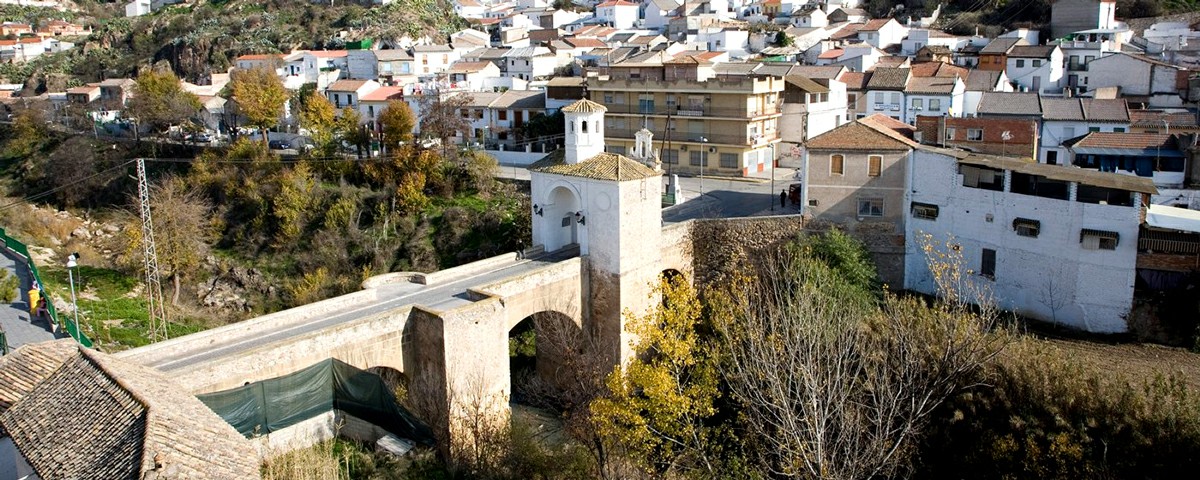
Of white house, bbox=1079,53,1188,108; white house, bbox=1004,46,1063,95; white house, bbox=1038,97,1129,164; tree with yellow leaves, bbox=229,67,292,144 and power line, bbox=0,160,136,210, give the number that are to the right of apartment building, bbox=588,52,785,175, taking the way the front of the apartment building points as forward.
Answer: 2

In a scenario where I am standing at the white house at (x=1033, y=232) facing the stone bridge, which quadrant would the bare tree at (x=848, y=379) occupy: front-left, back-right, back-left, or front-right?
front-left

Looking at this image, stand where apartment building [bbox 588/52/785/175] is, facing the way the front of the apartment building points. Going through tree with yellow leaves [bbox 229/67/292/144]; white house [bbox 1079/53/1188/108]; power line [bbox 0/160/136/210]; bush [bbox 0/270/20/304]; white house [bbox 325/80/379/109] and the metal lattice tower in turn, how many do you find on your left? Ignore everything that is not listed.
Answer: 1

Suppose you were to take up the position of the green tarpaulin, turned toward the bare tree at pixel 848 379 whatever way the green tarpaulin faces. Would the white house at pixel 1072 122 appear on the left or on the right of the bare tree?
left

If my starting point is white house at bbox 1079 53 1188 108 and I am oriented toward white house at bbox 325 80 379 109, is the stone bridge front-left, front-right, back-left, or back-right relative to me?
front-left

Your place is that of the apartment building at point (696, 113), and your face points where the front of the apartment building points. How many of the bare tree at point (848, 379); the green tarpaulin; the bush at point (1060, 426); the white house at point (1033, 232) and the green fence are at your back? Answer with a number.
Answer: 0

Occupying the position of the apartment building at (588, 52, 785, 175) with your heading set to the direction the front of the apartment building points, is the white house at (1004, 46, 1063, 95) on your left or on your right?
on your left

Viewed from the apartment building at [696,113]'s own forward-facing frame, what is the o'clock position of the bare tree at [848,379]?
The bare tree is roughly at 12 o'clock from the apartment building.

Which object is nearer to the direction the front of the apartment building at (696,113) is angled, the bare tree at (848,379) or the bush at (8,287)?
the bare tree

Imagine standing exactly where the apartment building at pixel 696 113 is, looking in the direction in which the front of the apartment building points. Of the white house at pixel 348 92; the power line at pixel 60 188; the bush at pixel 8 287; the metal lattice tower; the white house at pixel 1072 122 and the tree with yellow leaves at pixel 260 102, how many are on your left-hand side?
1

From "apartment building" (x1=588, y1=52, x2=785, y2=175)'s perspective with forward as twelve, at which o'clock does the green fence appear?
The green fence is roughly at 1 o'clock from the apartment building.

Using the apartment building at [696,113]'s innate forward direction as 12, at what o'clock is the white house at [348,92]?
The white house is roughly at 4 o'clock from the apartment building.

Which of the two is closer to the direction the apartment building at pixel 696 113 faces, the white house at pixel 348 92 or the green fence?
the green fence

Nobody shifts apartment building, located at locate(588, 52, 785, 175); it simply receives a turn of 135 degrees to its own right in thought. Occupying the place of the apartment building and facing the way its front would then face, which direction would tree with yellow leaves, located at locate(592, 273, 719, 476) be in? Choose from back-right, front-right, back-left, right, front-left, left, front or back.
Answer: back-left

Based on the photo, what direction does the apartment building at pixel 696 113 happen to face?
toward the camera

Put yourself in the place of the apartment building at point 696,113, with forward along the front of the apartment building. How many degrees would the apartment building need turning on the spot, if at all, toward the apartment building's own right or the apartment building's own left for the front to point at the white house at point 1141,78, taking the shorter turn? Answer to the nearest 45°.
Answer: approximately 90° to the apartment building's own left

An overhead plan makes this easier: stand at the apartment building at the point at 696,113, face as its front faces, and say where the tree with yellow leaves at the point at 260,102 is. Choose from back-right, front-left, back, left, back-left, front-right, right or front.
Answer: right

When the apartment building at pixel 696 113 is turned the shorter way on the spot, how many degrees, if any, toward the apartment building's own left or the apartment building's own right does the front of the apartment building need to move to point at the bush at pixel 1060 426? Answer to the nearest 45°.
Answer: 0° — it already faces it

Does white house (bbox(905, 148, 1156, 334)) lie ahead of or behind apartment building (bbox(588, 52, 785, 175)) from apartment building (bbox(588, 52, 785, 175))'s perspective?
ahead
